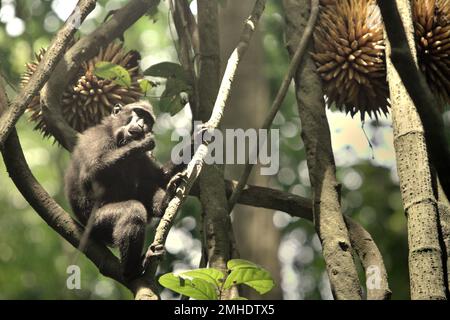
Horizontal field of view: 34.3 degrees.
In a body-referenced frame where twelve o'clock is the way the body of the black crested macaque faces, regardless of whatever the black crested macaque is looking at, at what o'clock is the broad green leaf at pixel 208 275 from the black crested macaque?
The broad green leaf is roughly at 11 o'clock from the black crested macaque.

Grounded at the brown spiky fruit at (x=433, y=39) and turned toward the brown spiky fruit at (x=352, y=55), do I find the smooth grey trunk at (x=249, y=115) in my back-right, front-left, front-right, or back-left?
front-right

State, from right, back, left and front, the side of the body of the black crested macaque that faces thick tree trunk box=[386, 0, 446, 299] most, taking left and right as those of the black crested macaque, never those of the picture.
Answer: front

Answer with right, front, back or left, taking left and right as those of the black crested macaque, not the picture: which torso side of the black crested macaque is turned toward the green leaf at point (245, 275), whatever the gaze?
front

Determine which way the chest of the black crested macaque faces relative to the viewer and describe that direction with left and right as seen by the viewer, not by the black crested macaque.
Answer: facing the viewer and to the right of the viewer

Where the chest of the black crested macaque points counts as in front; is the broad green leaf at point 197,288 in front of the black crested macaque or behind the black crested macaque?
in front

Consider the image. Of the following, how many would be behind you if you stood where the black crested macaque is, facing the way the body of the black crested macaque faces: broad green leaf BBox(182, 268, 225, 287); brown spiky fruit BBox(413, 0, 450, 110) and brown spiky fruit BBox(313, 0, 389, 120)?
0

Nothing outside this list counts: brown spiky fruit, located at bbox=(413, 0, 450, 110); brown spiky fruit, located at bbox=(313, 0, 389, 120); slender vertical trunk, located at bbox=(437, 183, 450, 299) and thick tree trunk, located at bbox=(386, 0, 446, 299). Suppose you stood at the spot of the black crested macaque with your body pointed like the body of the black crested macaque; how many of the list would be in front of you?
4
